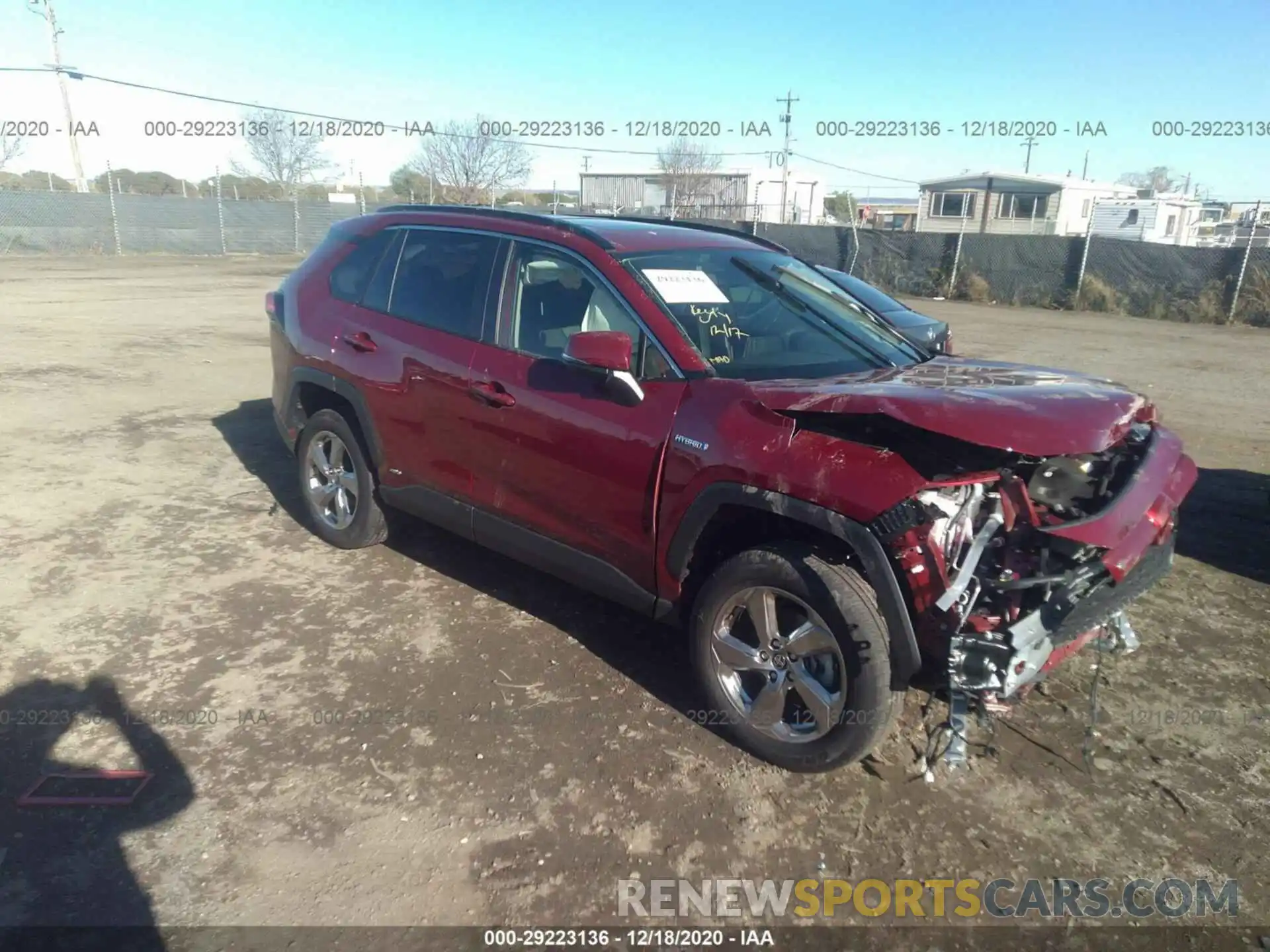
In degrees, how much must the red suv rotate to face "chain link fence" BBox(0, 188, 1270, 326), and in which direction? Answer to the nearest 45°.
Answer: approximately 135° to its left

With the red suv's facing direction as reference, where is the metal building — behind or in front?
behind

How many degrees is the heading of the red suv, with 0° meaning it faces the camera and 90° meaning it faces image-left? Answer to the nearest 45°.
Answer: approximately 315°

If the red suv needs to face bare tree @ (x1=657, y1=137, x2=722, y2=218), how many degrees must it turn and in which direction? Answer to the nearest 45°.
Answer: approximately 135° to its left

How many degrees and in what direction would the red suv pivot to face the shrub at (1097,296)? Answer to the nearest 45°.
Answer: approximately 90° to its left

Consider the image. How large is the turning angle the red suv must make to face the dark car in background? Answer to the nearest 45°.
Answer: approximately 135° to its left
